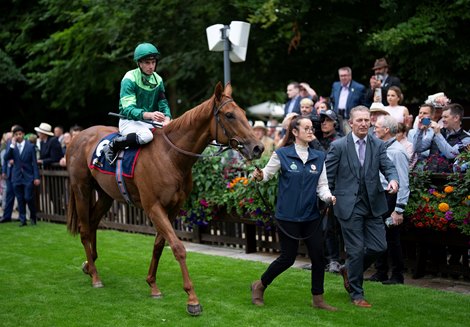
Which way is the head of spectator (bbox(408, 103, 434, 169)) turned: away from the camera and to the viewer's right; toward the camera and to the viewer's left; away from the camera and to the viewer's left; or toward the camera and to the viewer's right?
toward the camera and to the viewer's left

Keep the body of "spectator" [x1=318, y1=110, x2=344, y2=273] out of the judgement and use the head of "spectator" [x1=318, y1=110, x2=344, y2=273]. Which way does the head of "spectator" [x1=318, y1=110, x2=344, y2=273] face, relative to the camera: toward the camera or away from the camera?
toward the camera

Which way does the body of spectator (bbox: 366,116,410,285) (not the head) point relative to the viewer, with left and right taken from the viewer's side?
facing to the left of the viewer

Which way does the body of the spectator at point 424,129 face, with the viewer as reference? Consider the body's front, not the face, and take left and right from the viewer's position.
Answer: facing the viewer and to the left of the viewer

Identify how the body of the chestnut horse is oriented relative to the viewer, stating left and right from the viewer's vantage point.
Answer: facing the viewer and to the right of the viewer

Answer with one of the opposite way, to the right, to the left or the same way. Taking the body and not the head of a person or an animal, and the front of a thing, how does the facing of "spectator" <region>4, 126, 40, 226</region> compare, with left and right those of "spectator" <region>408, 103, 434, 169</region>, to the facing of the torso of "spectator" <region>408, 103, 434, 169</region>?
to the left

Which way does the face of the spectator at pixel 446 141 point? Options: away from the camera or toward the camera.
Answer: toward the camera

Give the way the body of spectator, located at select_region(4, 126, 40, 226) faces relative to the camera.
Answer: toward the camera

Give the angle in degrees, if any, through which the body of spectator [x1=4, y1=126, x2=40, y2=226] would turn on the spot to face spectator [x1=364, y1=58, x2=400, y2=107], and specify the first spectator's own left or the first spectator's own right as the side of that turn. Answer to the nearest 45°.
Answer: approximately 45° to the first spectator's own left
